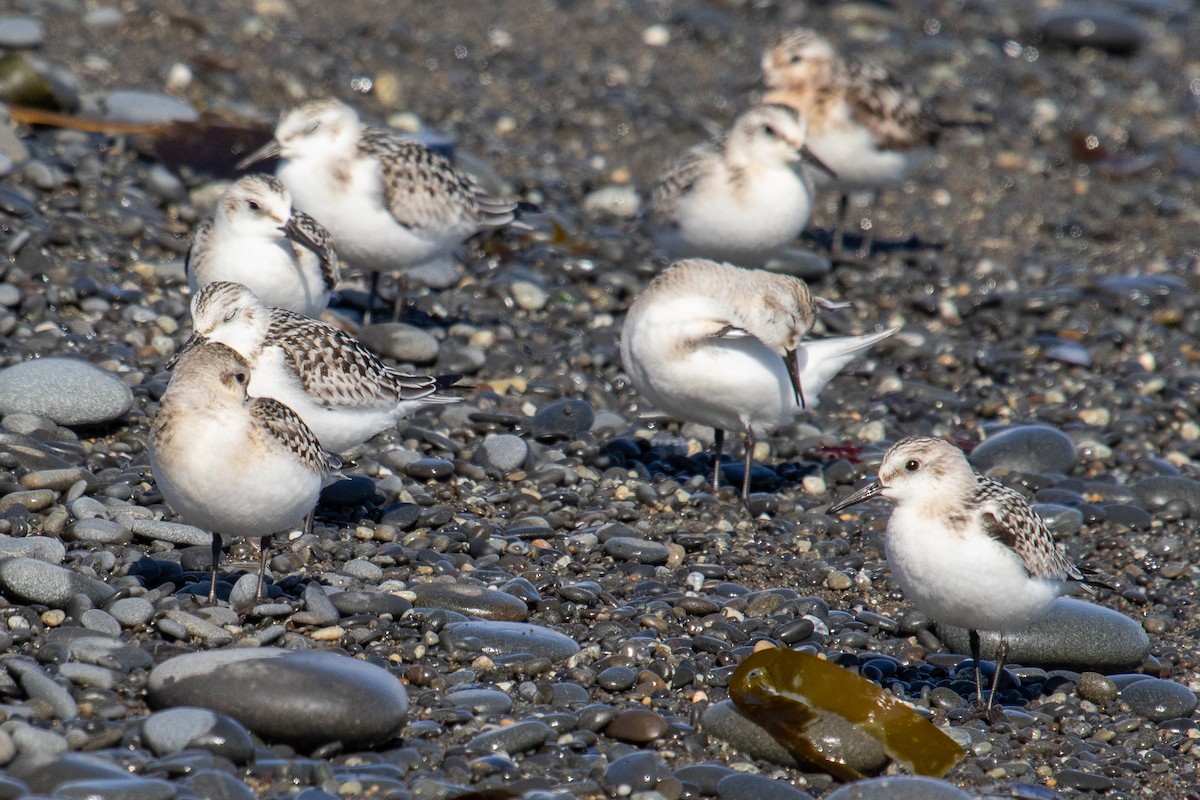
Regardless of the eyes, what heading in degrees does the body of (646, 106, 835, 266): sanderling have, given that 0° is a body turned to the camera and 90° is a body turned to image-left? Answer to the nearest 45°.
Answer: approximately 315°

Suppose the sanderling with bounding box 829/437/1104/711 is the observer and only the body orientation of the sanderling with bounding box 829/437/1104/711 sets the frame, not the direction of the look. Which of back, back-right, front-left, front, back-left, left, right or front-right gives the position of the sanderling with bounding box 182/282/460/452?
front-right

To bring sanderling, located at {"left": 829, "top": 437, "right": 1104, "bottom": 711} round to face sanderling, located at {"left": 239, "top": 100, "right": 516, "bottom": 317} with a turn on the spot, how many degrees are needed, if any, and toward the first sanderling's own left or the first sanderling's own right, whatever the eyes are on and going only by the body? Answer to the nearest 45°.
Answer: approximately 90° to the first sanderling's own right

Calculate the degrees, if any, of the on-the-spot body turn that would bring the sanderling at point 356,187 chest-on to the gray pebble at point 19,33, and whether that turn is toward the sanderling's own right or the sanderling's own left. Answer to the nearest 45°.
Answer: approximately 45° to the sanderling's own right

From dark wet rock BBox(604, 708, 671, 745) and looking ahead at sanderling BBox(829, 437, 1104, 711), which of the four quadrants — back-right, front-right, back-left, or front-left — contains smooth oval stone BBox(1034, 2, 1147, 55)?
front-left

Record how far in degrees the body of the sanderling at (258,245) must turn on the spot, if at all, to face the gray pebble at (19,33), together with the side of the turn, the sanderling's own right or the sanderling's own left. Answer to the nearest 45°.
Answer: approximately 135° to the sanderling's own right

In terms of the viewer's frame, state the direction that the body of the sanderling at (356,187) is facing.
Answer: to the viewer's left

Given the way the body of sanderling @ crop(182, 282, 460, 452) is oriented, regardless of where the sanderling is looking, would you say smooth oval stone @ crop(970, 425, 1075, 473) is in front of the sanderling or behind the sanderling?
behind

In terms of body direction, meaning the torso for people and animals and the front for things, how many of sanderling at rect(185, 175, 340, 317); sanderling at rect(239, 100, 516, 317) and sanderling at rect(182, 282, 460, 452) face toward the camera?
1

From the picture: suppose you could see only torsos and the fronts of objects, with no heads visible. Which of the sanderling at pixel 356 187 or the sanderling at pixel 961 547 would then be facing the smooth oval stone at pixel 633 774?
the sanderling at pixel 961 547

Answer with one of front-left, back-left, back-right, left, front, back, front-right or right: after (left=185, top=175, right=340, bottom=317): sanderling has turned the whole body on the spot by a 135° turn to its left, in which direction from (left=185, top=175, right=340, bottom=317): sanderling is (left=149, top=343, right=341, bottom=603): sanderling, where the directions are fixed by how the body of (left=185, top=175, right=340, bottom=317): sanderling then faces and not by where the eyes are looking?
back-right

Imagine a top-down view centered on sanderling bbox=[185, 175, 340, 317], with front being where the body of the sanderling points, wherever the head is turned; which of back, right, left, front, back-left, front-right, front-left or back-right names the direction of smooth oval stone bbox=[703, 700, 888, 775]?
front-left

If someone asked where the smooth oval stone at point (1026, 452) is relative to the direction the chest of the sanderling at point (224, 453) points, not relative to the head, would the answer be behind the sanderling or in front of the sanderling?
behind

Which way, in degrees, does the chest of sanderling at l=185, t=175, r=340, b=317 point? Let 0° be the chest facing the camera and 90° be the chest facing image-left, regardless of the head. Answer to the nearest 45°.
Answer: approximately 0°

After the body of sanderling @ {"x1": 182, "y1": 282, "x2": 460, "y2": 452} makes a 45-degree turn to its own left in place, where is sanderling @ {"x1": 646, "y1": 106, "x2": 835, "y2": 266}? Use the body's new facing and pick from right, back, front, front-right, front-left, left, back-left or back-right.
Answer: back

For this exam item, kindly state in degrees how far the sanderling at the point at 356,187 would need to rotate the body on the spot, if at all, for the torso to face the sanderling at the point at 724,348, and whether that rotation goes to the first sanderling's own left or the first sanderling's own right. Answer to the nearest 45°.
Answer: approximately 135° to the first sanderling's own left

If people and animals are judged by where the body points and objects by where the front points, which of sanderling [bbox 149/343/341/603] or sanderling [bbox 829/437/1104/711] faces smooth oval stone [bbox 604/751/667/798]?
sanderling [bbox 829/437/1104/711]

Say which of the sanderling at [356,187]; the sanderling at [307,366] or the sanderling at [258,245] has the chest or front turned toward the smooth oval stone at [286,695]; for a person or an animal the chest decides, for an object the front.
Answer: the sanderling at [258,245]

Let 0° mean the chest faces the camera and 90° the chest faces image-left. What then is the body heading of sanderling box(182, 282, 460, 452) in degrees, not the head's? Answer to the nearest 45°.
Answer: approximately 90°

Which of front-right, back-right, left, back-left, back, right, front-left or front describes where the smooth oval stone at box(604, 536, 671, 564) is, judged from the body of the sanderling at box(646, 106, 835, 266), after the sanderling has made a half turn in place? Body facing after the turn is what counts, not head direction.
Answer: back-left

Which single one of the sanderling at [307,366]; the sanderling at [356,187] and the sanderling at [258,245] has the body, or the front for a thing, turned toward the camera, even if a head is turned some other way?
the sanderling at [258,245]
